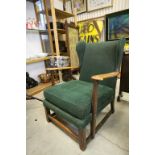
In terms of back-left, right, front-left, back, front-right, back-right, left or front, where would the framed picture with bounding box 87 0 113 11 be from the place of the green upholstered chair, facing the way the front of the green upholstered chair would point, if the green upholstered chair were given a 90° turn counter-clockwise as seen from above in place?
back-left

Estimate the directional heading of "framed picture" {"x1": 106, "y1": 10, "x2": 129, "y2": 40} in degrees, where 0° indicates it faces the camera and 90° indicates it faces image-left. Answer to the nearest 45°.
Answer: approximately 45°

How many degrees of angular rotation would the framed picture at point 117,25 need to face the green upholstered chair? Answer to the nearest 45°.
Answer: approximately 45° to its left

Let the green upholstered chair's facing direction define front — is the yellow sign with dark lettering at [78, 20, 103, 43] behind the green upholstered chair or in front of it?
behind

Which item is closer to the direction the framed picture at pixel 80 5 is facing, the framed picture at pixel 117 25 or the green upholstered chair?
the green upholstered chair

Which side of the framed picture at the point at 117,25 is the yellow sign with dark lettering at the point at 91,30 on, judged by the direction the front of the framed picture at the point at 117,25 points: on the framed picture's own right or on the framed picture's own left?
on the framed picture's own right

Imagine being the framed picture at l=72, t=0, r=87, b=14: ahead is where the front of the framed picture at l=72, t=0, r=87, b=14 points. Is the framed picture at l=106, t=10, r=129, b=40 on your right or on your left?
on your left
